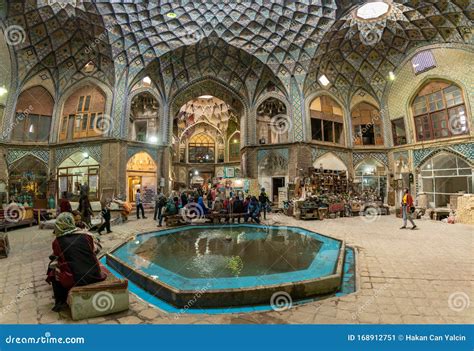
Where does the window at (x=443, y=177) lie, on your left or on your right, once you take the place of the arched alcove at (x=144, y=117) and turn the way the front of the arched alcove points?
on your left

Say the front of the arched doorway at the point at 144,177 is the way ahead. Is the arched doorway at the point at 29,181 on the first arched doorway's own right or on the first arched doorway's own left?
on the first arched doorway's own right

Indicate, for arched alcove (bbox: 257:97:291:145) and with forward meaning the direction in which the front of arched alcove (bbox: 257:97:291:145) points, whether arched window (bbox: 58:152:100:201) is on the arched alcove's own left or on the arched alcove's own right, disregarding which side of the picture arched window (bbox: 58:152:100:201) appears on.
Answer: on the arched alcove's own right

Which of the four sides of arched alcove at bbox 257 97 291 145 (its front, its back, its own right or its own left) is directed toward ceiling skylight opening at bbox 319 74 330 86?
left

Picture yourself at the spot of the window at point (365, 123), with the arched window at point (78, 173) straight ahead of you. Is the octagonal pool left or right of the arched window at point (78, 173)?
left
